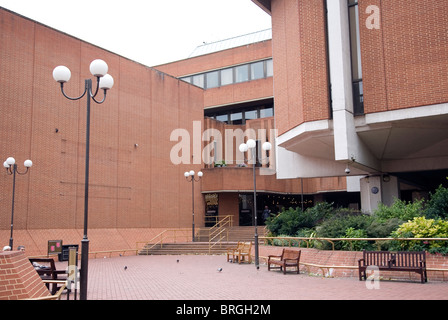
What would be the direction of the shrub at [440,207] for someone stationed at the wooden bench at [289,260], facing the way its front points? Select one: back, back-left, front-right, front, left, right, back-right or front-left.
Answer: back-left

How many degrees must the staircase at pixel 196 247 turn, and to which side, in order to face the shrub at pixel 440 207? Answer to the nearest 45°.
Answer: approximately 45° to its left

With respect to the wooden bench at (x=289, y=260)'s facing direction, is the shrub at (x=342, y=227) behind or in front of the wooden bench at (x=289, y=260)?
behind

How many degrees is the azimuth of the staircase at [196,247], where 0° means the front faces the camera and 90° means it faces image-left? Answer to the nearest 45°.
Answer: approximately 0°

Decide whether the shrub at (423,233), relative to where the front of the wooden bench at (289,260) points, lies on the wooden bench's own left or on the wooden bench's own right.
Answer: on the wooden bench's own left

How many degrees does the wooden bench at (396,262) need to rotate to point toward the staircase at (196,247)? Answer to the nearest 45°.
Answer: approximately 135° to its right

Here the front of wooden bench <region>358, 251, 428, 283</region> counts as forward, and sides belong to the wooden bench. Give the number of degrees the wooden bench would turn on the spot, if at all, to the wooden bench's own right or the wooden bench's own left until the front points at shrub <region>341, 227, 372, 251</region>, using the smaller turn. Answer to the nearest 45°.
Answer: approximately 135° to the wooden bench's own right

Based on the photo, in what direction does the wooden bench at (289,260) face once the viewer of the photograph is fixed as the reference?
facing the viewer and to the left of the viewer

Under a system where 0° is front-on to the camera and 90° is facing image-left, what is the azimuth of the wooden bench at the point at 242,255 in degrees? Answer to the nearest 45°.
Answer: approximately 45°

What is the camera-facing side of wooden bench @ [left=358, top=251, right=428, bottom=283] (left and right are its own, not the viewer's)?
front

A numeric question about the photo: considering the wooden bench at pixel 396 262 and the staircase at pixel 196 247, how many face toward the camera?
2
